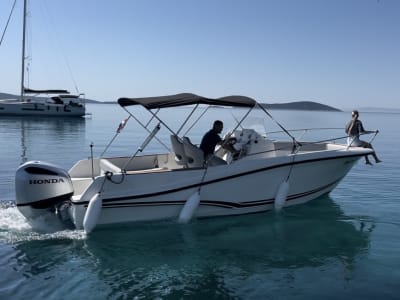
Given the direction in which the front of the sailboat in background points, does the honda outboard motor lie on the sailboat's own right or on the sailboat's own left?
on the sailboat's own left

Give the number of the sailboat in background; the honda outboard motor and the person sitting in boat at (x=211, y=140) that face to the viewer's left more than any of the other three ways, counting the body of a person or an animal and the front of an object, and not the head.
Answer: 1

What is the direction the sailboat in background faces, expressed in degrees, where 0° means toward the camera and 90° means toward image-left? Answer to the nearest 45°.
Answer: approximately 90°

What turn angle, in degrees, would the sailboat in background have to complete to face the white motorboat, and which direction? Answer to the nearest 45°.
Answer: approximately 90° to its left

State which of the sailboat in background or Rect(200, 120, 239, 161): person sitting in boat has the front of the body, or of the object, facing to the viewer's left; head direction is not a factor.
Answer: the sailboat in background

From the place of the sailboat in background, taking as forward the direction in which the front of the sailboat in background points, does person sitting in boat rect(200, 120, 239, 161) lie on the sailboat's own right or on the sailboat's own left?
on the sailboat's own left

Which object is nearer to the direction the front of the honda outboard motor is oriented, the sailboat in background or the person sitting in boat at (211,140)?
the person sitting in boat

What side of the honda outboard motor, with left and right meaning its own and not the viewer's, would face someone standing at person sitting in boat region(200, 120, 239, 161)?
front

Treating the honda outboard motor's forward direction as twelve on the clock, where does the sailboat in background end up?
The sailboat in background is roughly at 9 o'clock from the honda outboard motor.

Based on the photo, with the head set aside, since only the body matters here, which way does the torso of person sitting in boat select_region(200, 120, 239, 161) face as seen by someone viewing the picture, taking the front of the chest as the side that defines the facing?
to the viewer's right

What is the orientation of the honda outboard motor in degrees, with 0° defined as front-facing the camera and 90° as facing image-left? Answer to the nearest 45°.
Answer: approximately 270°

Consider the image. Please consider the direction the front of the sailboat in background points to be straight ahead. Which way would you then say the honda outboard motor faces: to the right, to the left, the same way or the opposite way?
the opposite way

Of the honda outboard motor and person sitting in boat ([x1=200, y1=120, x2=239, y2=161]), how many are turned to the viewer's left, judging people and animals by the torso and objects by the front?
0

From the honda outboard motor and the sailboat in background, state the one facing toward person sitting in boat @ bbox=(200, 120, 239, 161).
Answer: the honda outboard motor

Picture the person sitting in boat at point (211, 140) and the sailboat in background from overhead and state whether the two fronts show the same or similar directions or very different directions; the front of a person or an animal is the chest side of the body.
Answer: very different directions
